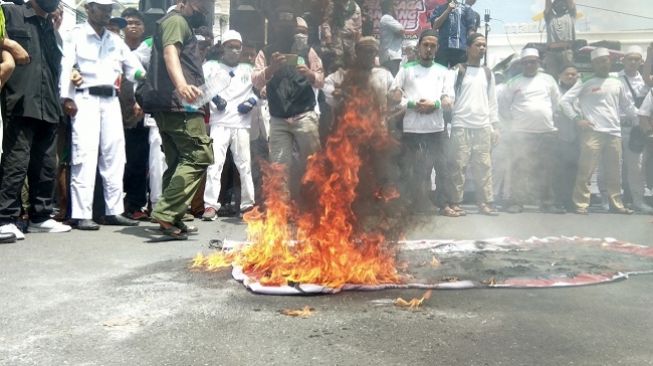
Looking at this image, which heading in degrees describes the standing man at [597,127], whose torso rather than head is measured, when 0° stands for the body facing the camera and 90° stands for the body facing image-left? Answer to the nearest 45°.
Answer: approximately 0°

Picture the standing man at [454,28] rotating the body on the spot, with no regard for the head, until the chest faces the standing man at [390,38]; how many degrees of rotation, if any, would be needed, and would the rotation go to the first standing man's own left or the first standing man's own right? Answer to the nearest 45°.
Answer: approximately 45° to the first standing man's own right

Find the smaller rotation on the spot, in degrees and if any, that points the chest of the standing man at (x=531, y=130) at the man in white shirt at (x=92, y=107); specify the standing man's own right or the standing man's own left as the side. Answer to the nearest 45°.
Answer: approximately 45° to the standing man's own right

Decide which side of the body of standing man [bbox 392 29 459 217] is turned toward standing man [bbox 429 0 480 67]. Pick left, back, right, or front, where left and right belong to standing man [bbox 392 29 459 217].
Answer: back

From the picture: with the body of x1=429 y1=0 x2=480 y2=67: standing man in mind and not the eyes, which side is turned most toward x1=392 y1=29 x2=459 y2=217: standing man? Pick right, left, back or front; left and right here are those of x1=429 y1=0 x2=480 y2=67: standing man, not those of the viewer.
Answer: front

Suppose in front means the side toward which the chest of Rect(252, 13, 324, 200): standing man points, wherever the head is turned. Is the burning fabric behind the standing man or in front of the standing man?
in front
